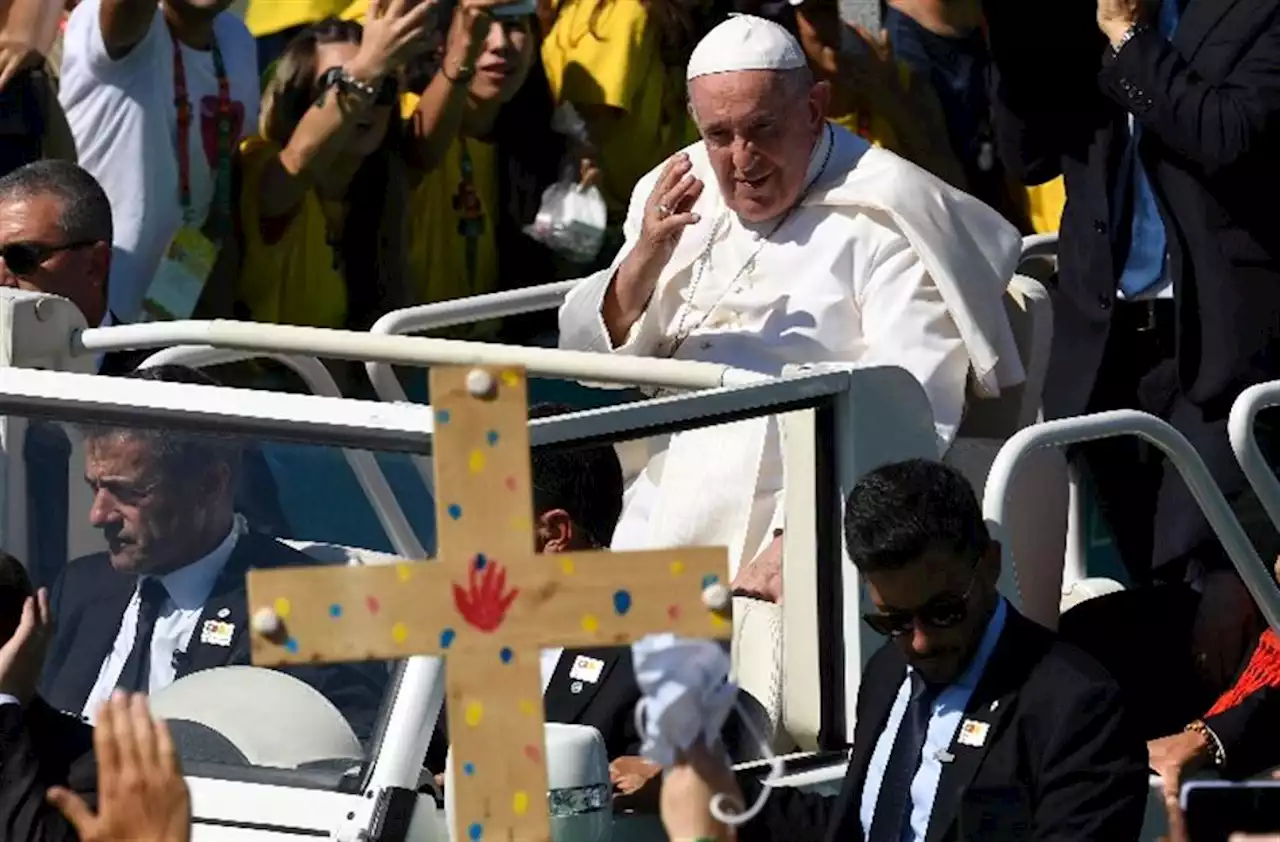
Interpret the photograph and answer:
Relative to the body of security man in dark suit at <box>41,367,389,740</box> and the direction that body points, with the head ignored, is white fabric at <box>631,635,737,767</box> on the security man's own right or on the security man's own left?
on the security man's own left

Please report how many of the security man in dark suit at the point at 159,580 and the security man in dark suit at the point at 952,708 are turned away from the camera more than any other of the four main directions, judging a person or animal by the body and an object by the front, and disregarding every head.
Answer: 0

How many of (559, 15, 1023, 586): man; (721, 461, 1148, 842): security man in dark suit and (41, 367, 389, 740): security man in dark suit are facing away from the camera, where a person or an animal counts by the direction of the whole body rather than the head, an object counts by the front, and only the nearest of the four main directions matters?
0

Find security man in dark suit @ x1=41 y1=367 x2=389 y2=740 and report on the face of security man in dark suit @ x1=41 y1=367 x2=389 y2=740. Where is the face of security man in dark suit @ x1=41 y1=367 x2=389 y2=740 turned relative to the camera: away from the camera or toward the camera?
toward the camera

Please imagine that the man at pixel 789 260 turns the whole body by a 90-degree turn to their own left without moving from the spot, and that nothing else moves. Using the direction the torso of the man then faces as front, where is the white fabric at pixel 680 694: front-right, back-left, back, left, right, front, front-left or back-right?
front-right

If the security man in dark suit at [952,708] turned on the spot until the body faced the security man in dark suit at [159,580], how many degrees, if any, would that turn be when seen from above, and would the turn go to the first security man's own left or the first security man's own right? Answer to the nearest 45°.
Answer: approximately 45° to the first security man's own right

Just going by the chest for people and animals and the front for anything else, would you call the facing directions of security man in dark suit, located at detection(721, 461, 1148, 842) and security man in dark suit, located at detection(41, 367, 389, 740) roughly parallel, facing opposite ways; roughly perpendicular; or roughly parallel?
roughly parallel

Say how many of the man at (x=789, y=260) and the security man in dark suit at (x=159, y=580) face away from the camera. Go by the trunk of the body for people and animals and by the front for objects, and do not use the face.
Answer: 0

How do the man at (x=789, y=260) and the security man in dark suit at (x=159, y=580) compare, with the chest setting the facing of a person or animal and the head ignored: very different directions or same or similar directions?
same or similar directions

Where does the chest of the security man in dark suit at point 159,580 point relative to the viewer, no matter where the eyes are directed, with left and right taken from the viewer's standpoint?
facing the viewer and to the left of the viewer
